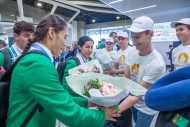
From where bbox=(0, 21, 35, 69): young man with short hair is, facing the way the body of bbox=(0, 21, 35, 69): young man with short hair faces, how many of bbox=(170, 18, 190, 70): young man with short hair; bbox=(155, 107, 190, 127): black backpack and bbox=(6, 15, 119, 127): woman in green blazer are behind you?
0

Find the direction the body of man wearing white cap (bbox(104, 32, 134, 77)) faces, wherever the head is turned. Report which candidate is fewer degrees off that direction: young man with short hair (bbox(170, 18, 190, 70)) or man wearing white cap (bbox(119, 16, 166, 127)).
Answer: the man wearing white cap

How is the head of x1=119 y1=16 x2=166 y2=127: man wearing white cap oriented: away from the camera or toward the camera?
toward the camera

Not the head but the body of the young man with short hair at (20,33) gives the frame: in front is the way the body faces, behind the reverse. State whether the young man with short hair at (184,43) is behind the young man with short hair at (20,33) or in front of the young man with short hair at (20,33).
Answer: in front

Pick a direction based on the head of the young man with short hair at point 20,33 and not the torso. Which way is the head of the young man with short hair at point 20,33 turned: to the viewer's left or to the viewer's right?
to the viewer's right

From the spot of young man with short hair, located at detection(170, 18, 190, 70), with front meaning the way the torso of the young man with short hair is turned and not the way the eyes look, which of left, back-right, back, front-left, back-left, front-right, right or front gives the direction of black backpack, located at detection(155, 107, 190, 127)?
front-left

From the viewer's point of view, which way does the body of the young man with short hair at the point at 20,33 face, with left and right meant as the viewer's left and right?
facing the viewer and to the right of the viewer

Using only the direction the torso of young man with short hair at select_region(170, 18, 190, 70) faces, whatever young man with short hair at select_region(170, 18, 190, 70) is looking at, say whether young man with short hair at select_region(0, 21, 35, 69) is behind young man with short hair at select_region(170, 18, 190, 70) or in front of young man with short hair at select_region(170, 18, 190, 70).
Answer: in front

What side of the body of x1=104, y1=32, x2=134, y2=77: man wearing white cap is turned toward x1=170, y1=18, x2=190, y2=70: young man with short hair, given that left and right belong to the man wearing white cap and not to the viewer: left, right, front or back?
left

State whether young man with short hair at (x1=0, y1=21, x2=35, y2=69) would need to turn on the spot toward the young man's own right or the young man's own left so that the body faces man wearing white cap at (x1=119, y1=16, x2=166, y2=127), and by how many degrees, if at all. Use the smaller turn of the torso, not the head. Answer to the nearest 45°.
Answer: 0° — they already face them

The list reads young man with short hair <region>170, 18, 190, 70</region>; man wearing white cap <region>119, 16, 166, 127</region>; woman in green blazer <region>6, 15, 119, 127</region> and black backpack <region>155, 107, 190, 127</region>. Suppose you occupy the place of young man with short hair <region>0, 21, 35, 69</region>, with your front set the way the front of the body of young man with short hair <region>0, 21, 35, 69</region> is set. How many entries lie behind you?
0

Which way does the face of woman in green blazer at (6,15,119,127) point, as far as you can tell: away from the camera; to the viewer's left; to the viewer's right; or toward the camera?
to the viewer's right

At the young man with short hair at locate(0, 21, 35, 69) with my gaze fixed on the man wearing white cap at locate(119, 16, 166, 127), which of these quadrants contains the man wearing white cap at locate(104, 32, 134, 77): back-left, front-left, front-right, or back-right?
front-left

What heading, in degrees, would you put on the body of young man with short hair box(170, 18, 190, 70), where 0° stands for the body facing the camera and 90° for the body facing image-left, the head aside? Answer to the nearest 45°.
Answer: approximately 45°

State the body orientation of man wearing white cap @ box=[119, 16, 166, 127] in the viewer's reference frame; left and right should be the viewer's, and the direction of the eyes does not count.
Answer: facing the viewer and to the left of the viewer

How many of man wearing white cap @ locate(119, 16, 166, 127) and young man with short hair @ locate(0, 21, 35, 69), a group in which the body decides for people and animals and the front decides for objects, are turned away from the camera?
0

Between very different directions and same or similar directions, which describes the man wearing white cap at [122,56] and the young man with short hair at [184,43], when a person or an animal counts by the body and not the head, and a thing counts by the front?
same or similar directions
